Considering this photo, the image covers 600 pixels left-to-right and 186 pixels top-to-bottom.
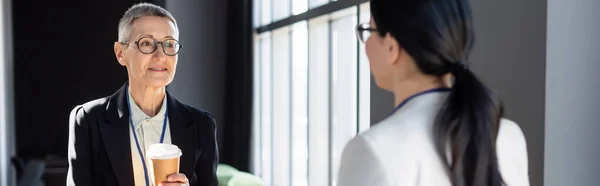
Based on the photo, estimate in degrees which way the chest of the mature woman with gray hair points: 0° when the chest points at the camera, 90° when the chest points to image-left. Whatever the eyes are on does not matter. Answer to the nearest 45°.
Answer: approximately 315°

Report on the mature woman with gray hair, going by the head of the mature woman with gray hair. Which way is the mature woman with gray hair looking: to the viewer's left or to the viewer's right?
to the viewer's right
